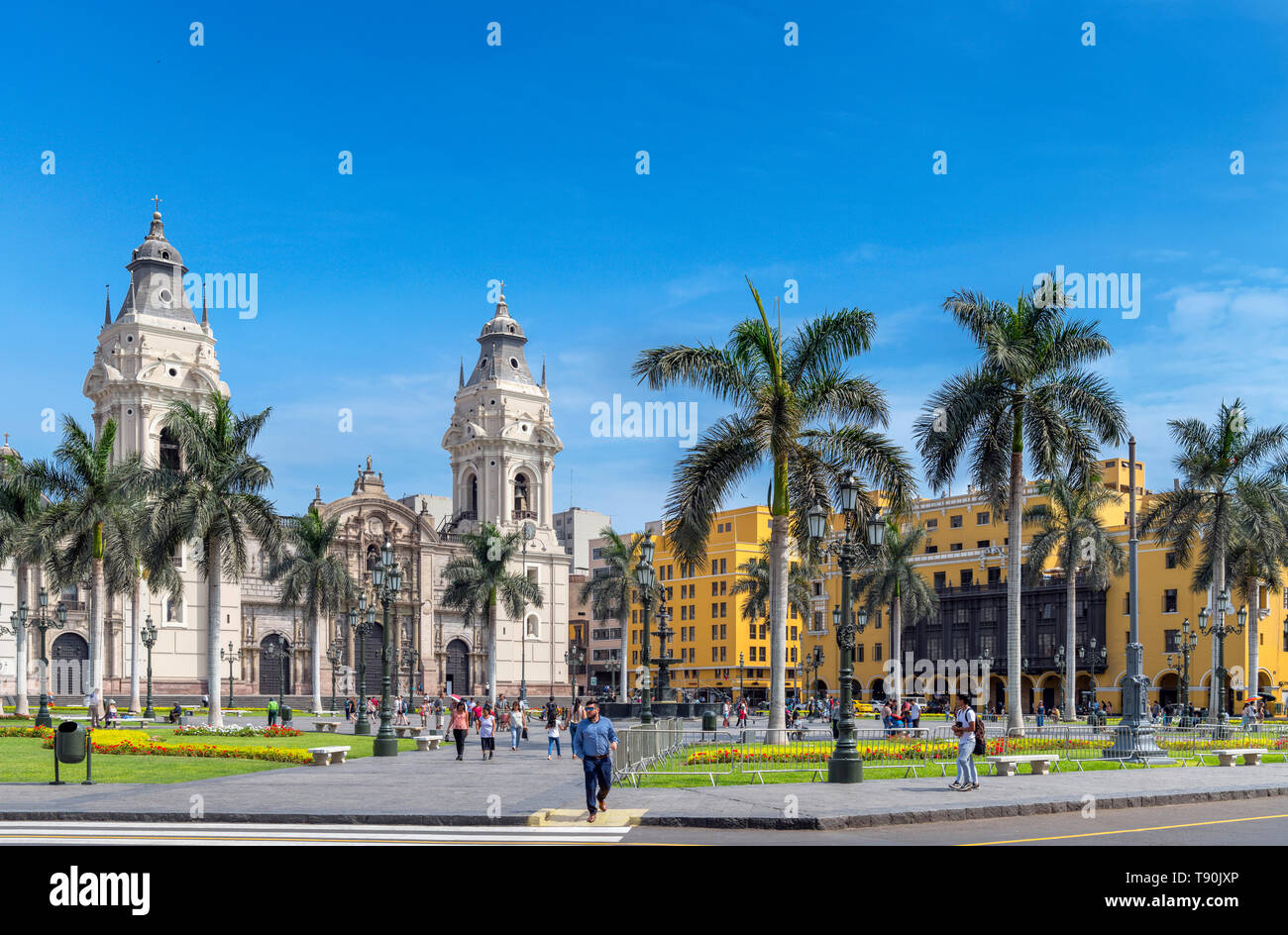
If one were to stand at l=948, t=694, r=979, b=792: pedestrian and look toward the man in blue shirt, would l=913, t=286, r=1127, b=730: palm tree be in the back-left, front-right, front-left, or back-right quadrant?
back-right

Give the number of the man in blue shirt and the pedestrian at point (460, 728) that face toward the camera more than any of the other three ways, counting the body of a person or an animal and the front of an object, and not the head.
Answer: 2

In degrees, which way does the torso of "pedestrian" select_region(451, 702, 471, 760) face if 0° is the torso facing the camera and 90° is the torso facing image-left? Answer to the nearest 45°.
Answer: approximately 0°

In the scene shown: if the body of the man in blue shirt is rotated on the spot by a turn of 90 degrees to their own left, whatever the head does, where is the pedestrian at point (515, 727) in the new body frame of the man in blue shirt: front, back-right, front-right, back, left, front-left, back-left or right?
left

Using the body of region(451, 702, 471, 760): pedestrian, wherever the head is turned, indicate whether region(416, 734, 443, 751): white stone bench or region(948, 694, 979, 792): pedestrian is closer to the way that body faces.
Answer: the pedestrian

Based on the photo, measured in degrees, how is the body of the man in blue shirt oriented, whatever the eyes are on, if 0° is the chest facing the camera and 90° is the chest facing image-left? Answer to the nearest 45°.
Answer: approximately 0°
